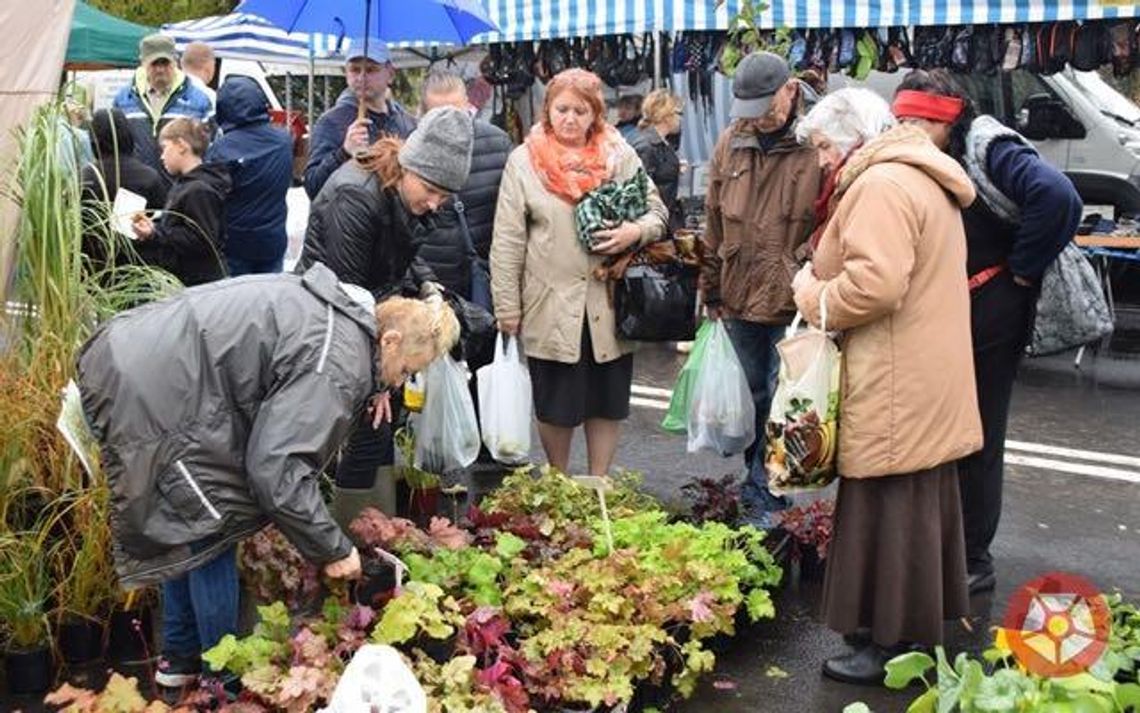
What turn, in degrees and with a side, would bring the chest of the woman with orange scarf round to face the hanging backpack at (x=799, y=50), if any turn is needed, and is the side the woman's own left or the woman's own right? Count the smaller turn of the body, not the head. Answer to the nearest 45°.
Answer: approximately 180°

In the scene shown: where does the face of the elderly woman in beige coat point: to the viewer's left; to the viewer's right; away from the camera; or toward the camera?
to the viewer's left

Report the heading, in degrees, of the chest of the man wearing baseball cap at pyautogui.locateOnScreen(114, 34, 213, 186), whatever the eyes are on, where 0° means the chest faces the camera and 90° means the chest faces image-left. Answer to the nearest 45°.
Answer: approximately 0°

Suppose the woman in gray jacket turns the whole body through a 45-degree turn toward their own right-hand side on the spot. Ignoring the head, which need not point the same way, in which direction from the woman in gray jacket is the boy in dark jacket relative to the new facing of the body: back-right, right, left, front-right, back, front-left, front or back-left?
back-left

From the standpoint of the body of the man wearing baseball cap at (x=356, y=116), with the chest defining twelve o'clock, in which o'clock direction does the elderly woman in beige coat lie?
The elderly woman in beige coat is roughly at 11 o'clock from the man wearing baseball cap.

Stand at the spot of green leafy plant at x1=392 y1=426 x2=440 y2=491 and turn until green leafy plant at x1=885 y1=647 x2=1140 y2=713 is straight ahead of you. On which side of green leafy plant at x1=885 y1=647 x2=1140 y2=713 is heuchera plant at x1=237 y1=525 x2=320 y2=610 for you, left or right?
right

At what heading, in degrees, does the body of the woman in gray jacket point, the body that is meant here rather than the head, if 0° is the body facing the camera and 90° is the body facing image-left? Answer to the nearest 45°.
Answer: approximately 270°

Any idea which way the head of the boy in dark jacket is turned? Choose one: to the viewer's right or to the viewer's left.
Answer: to the viewer's left

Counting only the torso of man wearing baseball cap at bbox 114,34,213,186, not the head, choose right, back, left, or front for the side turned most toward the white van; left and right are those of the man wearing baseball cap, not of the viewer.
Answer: left

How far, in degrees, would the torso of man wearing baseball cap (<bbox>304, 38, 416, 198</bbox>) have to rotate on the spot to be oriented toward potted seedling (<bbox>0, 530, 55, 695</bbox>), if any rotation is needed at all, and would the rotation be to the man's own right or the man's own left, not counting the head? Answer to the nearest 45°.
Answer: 0° — they already face it

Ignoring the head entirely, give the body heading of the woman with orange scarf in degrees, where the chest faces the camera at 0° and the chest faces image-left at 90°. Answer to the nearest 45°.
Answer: approximately 0°

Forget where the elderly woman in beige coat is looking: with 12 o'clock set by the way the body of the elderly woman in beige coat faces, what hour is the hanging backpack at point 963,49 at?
The hanging backpack is roughly at 3 o'clock from the elderly woman in beige coat.

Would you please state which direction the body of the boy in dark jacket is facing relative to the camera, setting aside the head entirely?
to the viewer's left

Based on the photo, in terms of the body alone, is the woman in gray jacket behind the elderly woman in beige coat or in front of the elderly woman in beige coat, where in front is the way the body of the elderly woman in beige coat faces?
in front
